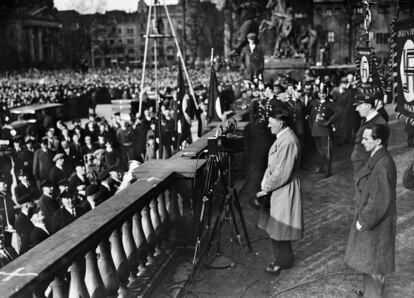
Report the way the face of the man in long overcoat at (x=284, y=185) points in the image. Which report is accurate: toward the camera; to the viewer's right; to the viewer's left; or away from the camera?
to the viewer's left

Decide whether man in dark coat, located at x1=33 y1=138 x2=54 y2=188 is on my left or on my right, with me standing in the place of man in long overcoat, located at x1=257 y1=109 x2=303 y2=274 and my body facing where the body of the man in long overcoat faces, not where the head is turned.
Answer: on my right

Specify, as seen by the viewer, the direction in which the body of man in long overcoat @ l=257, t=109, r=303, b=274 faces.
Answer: to the viewer's left

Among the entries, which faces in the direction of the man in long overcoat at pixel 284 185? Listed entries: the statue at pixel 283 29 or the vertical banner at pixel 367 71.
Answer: the vertical banner

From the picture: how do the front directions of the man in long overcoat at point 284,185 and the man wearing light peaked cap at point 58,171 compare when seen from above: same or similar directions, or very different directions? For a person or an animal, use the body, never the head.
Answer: very different directions

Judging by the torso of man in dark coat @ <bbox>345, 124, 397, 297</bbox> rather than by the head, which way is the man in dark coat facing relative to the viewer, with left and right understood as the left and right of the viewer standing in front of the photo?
facing to the left of the viewer

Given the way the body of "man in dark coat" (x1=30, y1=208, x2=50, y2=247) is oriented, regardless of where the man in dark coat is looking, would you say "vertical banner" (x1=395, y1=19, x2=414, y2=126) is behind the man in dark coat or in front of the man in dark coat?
in front

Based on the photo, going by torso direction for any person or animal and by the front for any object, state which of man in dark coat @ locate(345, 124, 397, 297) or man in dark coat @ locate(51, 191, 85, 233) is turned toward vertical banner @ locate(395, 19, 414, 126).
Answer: man in dark coat @ locate(51, 191, 85, 233)

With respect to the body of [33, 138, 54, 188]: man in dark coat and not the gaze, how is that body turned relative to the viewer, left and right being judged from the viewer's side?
facing the viewer and to the right of the viewer

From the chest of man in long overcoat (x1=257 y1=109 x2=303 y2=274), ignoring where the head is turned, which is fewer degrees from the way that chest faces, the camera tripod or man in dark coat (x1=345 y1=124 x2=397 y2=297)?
the camera tripod
